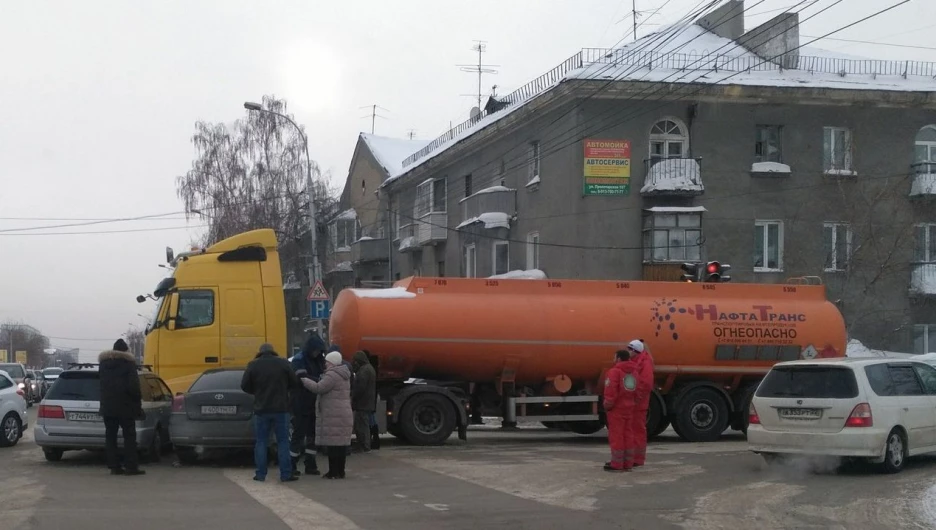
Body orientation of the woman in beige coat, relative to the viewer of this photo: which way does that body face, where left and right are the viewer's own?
facing away from the viewer and to the left of the viewer

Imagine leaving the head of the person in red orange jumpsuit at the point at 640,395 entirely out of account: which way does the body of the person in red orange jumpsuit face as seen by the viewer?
to the viewer's left

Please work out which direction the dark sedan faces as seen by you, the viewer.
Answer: facing away from the viewer

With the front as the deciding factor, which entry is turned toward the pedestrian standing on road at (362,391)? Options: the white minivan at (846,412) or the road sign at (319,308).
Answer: the road sign

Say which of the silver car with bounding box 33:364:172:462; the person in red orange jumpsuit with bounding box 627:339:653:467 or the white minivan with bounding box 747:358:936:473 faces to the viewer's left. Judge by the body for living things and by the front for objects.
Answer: the person in red orange jumpsuit

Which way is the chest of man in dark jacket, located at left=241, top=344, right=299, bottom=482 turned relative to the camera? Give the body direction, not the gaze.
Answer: away from the camera

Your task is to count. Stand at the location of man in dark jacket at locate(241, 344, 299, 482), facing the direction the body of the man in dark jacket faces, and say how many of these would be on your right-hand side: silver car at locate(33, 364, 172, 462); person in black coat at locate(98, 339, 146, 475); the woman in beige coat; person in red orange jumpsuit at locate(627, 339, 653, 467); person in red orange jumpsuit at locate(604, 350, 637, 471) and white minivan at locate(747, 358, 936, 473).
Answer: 4

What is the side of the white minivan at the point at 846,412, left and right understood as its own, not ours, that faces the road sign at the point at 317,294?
left

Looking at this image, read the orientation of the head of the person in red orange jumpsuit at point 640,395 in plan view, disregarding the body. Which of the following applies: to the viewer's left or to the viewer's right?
to the viewer's left

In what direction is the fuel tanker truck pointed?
to the viewer's left

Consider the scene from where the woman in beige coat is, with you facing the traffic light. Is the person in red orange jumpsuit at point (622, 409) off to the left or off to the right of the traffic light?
right
